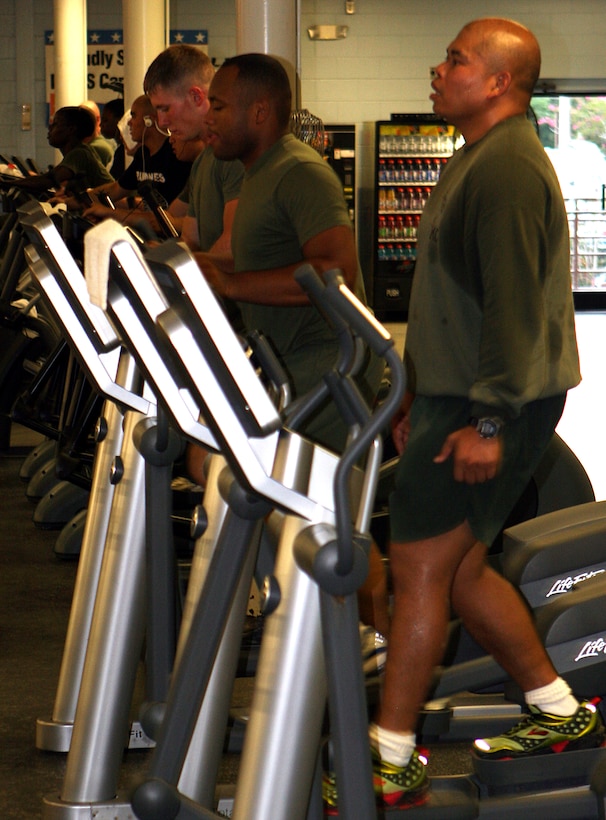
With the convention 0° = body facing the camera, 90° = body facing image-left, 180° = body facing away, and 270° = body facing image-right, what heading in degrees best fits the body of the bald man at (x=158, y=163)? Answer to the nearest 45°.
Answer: approximately 45°

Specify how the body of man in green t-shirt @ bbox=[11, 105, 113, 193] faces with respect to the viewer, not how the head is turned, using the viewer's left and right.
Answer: facing to the left of the viewer

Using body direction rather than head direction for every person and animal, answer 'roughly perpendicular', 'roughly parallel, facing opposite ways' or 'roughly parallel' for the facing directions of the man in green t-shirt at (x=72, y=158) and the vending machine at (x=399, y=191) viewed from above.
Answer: roughly perpendicular

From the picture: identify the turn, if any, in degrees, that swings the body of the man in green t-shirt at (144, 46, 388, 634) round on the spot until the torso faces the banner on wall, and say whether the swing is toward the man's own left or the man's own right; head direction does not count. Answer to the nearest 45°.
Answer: approximately 90° to the man's own right

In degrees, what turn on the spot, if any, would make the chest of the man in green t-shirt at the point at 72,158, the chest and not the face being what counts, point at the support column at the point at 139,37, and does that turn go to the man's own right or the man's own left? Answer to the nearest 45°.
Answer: approximately 90° to the man's own right

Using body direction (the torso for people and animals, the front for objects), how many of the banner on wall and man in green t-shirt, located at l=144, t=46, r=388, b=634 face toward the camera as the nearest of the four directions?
1

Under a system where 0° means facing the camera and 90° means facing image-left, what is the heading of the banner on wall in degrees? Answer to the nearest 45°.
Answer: approximately 0°

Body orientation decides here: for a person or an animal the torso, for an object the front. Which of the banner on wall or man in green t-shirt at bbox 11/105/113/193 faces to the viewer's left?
the man in green t-shirt

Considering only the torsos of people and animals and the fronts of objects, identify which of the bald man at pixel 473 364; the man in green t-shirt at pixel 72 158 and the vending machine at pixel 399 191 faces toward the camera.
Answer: the vending machine

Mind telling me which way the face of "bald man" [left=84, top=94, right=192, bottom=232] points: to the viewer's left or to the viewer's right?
to the viewer's left

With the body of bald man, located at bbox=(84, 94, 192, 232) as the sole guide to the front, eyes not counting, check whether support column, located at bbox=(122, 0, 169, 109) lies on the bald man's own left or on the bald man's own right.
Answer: on the bald man's own right

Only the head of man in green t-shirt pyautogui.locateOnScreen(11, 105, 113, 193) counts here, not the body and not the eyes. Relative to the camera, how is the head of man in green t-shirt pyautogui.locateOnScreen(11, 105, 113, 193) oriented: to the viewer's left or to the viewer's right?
to the viewer's left

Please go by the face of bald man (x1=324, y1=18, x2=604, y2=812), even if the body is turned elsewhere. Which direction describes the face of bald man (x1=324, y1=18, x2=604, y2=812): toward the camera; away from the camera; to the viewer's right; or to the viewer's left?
to the viewer's left

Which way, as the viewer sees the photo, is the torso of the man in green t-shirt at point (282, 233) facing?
to the viewer's left

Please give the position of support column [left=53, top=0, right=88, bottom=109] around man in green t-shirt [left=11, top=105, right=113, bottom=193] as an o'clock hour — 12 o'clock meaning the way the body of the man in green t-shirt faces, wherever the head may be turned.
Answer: The support column is roughly at 3 o'clock from the man in green t-shirt.

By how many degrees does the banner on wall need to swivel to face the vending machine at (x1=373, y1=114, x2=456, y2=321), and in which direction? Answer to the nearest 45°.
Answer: approximately 90° to its left

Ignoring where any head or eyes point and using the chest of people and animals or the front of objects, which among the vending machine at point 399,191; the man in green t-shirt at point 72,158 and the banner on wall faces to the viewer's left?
the man in green t-shirt

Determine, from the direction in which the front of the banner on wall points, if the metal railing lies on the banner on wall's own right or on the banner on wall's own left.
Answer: on the banner on wall's own left
